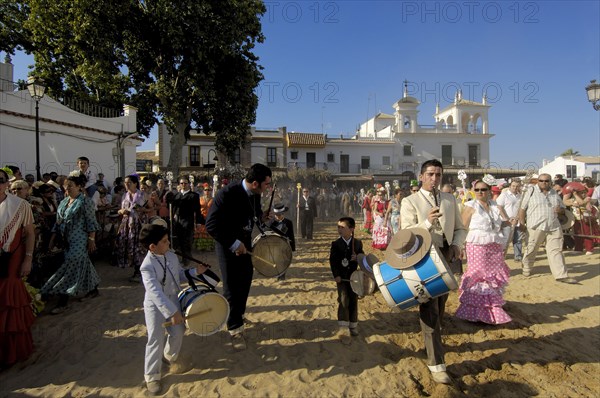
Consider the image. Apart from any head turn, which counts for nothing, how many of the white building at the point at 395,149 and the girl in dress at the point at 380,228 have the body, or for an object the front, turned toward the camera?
2

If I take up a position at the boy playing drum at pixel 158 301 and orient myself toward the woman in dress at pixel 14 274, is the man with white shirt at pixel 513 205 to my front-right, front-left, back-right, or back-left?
back-right

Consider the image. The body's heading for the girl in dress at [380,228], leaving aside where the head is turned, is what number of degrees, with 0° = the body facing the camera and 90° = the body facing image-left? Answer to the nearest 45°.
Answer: approximately 0°

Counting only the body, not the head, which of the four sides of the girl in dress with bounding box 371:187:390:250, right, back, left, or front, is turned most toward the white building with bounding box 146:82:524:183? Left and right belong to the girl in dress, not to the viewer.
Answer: back

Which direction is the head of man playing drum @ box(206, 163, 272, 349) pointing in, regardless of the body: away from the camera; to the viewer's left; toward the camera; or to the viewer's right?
to the viewer's right

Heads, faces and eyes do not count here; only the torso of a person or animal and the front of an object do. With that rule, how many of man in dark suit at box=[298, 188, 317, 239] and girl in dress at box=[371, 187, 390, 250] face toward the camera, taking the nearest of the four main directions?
2

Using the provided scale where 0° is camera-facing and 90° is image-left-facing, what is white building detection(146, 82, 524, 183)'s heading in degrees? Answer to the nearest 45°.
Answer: approximately 0°
